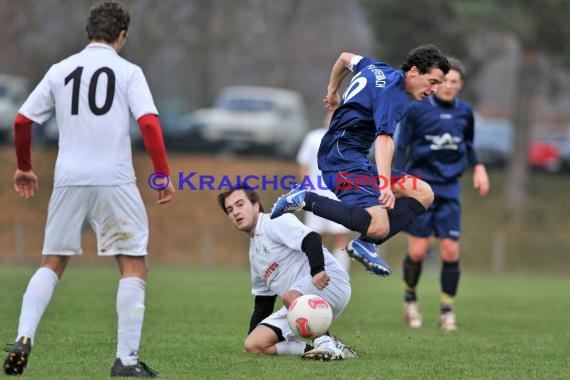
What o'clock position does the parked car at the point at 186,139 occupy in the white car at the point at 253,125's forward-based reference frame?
The parked car is roughly at 2 o'clock from the white car.

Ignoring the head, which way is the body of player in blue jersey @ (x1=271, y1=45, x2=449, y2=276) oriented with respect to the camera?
to the viewer's right

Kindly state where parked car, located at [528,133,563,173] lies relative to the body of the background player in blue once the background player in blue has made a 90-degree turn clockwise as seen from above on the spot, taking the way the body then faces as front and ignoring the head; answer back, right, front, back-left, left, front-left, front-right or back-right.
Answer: right

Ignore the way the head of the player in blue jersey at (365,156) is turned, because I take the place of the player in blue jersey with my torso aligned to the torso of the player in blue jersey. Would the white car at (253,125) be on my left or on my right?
on my left

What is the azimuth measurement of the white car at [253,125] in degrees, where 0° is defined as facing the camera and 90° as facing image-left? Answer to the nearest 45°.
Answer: approximately 45°

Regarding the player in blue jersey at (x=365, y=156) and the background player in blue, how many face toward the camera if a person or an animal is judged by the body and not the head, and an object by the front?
1

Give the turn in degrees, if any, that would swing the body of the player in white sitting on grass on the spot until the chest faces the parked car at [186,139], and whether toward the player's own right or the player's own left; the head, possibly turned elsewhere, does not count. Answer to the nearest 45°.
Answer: approximately 135° to the player's own right

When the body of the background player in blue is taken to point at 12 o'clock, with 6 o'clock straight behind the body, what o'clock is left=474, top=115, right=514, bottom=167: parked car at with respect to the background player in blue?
The parked car is roughly at 6 o'clock from the background player in blue.

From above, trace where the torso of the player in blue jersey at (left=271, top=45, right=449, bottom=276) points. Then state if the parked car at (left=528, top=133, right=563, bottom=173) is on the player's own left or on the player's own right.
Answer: on the player's own left

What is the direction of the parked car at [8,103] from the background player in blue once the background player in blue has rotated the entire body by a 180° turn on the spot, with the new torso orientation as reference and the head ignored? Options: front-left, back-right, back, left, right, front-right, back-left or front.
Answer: front-left
